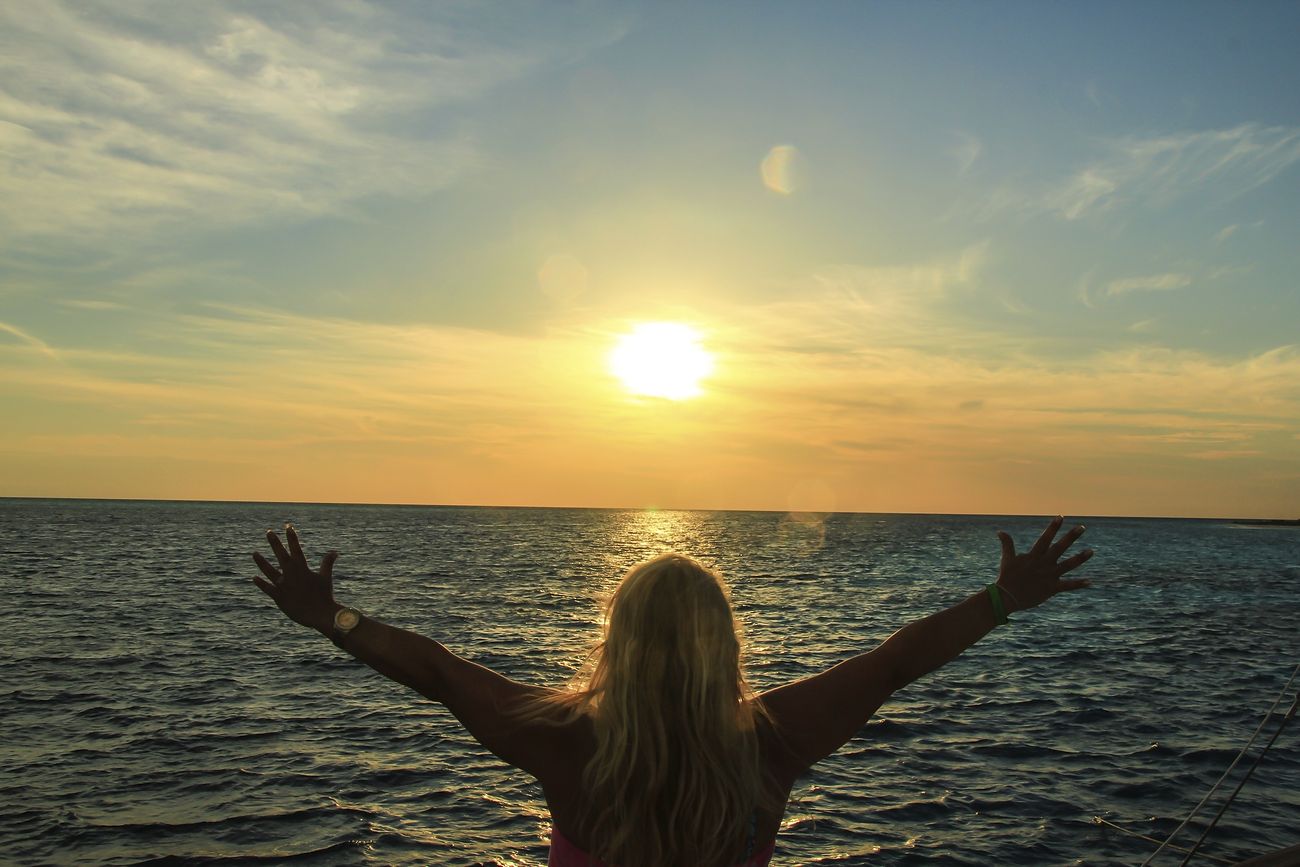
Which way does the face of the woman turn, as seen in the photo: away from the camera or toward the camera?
away from the camera

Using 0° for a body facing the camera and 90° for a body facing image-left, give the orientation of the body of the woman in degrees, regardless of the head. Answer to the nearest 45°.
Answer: approximately 180°
